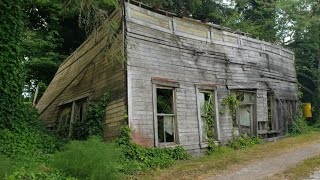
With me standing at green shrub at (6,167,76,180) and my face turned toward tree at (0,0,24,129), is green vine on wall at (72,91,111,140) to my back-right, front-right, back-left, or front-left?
front-right

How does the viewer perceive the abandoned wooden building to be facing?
facing the viewer and to the right of the viewer

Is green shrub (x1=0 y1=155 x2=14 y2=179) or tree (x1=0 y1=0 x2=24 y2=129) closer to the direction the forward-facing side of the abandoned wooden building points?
the green shrub

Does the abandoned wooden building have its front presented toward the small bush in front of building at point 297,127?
no

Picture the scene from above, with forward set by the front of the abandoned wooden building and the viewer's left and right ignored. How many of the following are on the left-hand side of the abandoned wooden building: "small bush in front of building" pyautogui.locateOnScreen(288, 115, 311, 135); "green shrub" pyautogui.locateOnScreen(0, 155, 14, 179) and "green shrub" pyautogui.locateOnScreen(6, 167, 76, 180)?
1

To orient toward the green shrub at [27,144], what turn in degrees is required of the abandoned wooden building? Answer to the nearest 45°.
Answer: approximately 90° to its right

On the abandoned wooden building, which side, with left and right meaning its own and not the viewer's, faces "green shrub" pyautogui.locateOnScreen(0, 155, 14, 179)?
right

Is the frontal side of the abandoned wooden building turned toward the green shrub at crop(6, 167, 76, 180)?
no

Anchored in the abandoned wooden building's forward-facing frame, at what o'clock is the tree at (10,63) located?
The tree is roughly at 4 o'clock from the abandoned wooden building.

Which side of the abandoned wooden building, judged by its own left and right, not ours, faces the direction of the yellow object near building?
left

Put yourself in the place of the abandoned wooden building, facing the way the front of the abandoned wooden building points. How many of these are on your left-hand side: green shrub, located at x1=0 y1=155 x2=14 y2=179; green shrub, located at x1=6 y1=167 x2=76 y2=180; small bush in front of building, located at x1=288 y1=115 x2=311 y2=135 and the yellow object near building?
2
